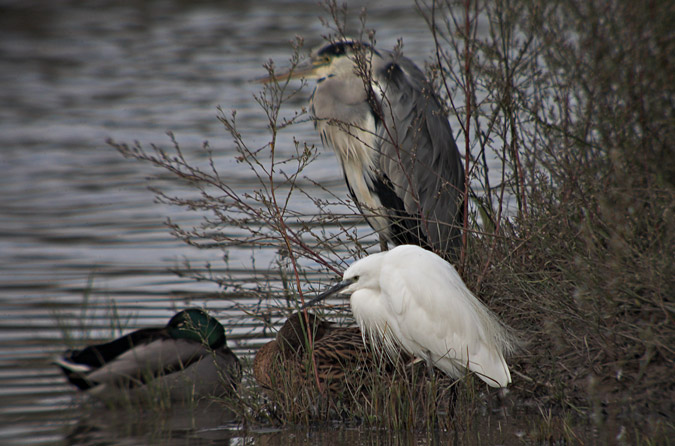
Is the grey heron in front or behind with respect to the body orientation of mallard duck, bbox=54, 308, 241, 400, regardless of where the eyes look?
in front

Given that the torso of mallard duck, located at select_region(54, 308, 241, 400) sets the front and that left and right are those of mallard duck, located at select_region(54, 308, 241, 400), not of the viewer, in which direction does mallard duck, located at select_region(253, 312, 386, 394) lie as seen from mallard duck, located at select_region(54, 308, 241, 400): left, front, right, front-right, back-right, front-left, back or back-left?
front-right

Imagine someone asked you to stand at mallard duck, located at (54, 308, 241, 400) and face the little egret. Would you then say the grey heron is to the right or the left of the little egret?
left

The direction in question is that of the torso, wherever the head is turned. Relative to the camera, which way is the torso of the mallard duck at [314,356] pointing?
to the viewer's left

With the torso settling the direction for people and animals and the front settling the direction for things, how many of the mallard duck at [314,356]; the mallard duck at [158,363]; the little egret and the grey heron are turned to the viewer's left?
3

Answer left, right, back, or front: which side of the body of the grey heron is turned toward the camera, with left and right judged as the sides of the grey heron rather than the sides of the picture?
left

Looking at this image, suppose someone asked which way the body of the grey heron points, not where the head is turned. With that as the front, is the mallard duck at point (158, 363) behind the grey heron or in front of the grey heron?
in front

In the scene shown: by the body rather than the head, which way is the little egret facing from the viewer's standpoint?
to the viewer's left

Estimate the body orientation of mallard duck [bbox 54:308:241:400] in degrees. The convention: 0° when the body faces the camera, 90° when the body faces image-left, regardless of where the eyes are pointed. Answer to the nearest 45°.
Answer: approximately 270°
